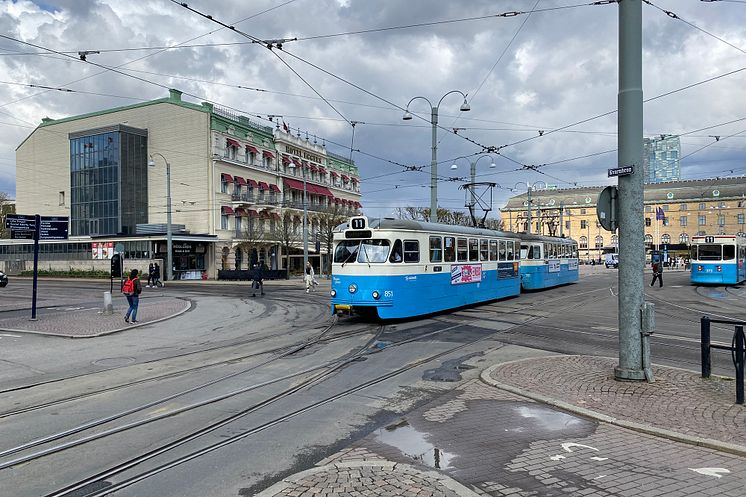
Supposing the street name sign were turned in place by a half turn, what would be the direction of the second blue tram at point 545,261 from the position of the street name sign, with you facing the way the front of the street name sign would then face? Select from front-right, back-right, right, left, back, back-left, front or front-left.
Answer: front

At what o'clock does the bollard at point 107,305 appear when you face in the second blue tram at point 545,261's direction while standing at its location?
The bollard is roughly at 12 o'clock from the second blue tram.

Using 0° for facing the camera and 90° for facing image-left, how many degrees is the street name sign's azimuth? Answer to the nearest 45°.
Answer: approximately 0°

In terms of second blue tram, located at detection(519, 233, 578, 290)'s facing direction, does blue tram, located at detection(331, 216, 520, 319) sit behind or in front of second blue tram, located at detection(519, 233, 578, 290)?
in front

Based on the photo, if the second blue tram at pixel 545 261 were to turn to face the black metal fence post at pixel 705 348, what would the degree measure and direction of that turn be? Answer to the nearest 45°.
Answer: approximately 45° to its left

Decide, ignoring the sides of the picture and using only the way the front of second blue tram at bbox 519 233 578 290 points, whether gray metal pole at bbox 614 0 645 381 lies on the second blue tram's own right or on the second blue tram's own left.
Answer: on the second blue tram's own left

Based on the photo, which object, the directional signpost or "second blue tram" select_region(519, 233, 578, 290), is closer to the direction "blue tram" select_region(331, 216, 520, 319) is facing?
the directional signpost

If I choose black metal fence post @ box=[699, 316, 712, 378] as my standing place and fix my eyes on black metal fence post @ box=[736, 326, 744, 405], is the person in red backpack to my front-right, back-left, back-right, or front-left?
back-right

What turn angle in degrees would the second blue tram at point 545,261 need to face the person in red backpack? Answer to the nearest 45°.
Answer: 0° — it already faces them

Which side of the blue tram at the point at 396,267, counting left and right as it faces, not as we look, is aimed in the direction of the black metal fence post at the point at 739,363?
left

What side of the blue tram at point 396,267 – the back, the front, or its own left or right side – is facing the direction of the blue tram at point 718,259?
back

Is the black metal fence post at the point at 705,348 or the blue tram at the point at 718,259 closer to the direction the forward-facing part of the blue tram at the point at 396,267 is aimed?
the black metal fence post

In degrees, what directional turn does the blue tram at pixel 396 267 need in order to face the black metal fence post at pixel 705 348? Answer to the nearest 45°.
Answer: approximately 90° to its left

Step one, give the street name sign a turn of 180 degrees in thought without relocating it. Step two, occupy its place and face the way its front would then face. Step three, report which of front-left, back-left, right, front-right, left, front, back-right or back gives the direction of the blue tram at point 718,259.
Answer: front

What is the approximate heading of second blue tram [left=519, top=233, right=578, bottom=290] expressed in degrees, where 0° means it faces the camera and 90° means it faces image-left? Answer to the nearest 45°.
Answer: approximately 45°
